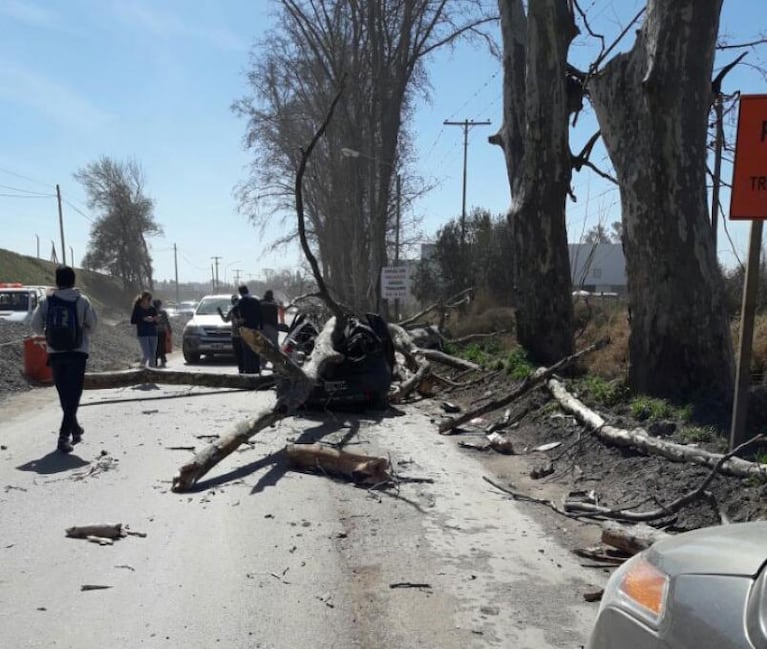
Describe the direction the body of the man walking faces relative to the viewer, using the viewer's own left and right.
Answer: facing away from the viewer

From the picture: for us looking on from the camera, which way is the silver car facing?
facing to the left of the viewer

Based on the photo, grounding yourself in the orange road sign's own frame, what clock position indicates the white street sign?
The white street sign is roughly at 5 o'clock from the orange road sign.

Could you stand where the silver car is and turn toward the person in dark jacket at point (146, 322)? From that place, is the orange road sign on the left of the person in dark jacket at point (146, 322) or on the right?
right

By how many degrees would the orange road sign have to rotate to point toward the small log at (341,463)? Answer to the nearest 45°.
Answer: approximately 90° to its right

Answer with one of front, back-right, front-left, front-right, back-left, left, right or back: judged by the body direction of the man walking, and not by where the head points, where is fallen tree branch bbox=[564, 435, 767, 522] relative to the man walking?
back-right

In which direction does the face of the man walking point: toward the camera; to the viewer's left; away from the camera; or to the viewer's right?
away from the camera

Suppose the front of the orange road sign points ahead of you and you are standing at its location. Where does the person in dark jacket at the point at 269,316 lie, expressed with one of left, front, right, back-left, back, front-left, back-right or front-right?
back-right

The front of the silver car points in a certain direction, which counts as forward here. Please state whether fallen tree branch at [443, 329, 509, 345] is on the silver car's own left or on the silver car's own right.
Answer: on the silver car's own right

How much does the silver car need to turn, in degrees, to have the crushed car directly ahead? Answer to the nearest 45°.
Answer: approximately 45° to its right

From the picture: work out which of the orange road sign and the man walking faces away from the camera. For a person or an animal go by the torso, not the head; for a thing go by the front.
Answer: the man walking

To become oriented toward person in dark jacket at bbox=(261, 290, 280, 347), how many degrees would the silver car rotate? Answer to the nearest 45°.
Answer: approximately 45° to its right

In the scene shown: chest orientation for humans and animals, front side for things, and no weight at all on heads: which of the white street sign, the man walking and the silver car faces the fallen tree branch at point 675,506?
the white street sign
